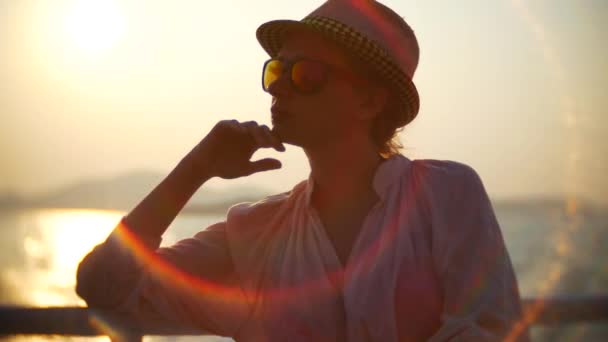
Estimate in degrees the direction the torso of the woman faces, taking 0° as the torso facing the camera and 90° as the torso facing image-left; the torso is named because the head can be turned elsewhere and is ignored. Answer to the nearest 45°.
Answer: approximately 45°

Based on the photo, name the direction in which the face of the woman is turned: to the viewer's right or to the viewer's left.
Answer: to the viewer's left
